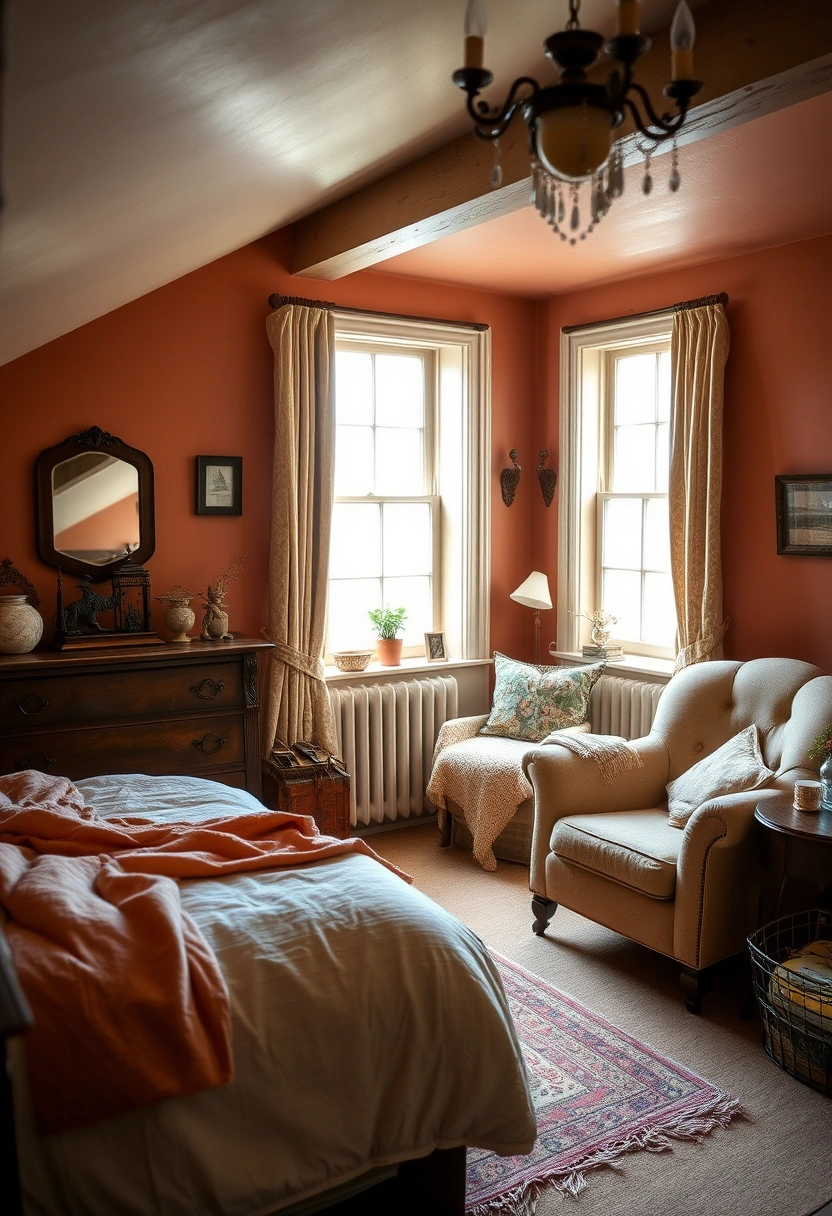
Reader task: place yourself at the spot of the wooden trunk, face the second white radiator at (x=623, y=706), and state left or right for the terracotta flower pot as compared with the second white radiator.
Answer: left

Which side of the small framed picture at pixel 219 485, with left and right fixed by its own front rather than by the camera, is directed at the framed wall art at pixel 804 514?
left

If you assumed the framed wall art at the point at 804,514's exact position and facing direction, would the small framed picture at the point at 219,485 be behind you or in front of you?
in front

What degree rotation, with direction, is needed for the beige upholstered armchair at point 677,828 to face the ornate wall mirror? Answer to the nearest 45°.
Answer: approximately 45° to its right

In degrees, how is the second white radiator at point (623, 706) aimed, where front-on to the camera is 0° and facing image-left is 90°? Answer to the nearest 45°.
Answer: approximately 45°

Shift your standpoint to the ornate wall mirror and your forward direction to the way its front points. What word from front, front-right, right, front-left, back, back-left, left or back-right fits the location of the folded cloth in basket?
front-left

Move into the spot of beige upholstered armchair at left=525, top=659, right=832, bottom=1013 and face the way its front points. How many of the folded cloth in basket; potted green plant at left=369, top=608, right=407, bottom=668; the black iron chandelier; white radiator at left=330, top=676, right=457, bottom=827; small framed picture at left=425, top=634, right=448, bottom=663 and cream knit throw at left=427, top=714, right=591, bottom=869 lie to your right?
4

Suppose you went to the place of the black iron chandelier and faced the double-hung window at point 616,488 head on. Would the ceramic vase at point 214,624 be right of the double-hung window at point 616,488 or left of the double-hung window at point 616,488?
left

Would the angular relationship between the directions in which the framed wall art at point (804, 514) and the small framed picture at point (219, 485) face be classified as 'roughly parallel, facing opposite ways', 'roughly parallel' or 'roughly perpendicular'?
roughly perpendicular

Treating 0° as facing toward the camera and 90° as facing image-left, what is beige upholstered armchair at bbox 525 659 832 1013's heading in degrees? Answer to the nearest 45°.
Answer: approximately 45°
